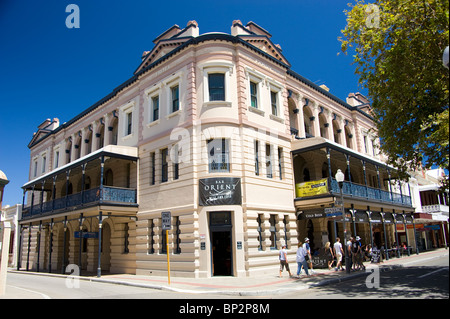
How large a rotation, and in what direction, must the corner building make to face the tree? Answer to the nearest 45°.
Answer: approximately 45° to its left

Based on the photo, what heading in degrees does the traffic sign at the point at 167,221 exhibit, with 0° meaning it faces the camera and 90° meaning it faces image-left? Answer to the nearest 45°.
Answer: approximately 0°

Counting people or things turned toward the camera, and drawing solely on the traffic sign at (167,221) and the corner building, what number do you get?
2

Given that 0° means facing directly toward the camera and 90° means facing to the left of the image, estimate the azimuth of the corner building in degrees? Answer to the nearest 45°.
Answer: approximately 0°

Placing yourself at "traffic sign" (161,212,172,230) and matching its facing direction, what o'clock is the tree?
The tree is roughly at 10 o'clock from the traffic sign.

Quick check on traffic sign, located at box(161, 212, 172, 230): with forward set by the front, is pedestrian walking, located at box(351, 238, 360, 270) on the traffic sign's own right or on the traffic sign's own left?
on the traffic sign's own left

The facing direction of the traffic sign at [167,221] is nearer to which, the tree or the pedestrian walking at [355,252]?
the tree

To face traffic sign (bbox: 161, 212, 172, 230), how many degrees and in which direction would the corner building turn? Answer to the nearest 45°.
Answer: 0° — it already faces it
